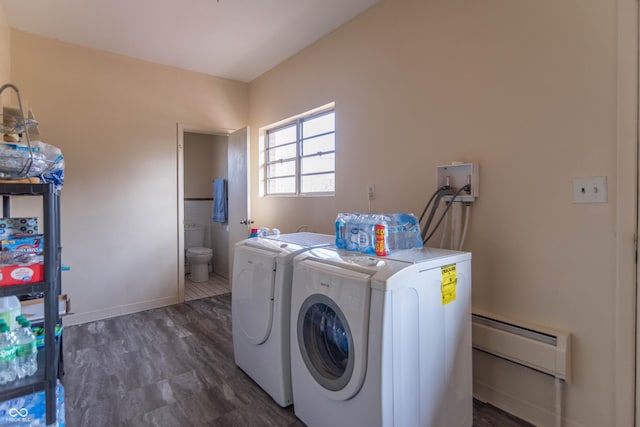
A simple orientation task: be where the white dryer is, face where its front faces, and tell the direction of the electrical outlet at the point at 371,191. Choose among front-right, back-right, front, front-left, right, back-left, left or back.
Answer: back

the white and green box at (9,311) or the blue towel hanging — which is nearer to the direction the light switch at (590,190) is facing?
the white and green box

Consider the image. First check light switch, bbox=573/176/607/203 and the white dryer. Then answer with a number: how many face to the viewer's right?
0

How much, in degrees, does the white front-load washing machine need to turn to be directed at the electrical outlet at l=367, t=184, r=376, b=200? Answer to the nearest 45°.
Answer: approximately 135° to its right

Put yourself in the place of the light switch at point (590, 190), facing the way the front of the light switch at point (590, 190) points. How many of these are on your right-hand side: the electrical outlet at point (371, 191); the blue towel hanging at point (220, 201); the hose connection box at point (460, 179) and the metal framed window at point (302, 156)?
4

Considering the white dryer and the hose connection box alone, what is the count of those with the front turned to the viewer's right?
0

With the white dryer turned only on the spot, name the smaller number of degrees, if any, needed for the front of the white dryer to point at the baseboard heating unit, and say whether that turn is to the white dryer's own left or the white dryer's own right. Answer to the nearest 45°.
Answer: approximately 135° to the white dryer's own left

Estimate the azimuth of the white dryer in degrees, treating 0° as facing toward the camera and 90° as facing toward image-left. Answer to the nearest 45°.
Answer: approximately 45°

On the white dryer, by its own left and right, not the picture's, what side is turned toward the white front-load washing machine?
left

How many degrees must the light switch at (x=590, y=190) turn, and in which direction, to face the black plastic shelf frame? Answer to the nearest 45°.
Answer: approximately 45° to its right

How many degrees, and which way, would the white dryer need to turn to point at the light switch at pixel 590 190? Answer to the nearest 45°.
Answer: approximately 135° to its left

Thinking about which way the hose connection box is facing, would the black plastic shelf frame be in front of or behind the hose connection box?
in front

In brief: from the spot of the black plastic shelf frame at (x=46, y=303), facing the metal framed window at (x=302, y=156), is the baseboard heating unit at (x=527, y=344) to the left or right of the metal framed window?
right

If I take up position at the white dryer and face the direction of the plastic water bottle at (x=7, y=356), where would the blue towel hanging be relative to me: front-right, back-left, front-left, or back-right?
back-right
